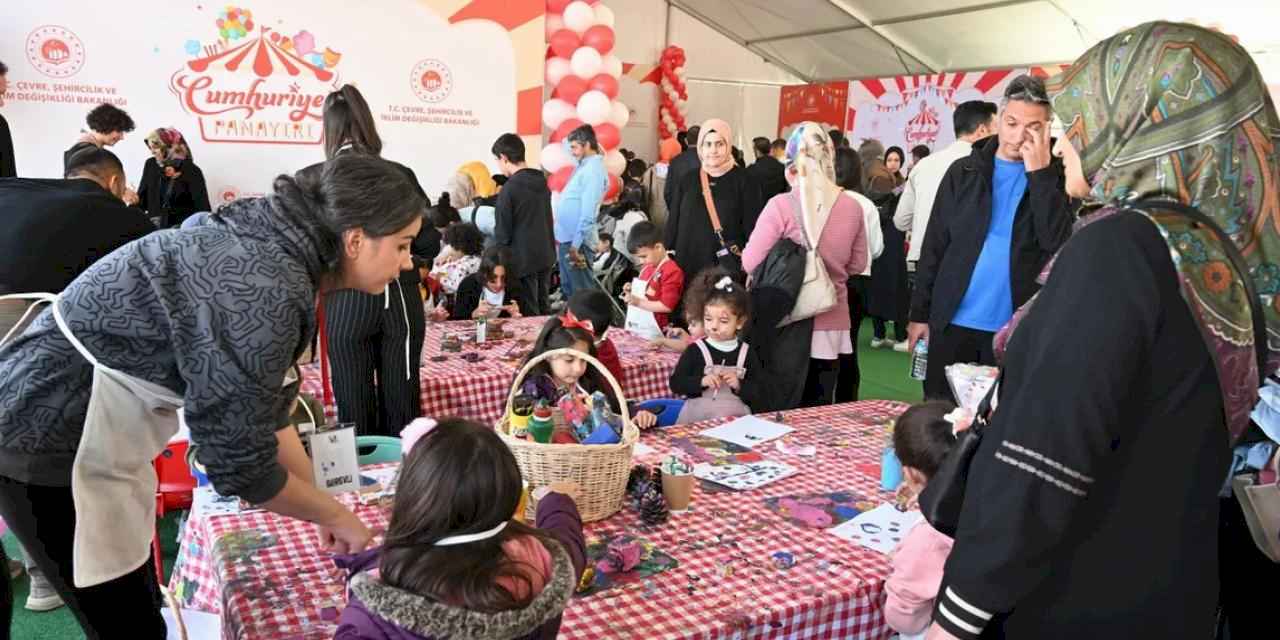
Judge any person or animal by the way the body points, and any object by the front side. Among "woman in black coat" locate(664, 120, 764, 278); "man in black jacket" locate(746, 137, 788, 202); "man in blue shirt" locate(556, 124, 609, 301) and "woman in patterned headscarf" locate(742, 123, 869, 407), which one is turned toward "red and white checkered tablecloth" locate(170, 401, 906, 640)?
the woman in black coat

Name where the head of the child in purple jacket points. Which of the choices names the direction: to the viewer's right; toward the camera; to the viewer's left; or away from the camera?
away from the camera

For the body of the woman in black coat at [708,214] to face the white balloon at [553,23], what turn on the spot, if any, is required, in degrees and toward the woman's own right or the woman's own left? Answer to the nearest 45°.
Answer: approximately 135° to the woman's own right

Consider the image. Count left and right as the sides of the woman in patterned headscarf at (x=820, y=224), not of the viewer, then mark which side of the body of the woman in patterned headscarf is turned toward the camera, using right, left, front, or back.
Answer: back

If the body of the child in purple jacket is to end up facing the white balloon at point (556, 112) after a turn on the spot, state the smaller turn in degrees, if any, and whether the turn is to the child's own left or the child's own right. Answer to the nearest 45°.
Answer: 0° — they already face it

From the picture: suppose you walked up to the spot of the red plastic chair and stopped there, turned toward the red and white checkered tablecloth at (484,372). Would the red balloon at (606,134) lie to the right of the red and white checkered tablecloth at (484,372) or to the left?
left

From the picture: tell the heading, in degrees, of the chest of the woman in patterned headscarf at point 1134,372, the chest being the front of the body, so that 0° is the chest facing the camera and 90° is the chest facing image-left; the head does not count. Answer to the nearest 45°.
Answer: approximately 135°

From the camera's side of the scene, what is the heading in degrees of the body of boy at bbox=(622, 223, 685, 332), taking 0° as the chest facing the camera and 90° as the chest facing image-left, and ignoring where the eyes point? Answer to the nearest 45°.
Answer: approximately 45°

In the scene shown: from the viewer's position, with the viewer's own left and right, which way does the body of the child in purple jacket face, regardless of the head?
facing away from the viewer

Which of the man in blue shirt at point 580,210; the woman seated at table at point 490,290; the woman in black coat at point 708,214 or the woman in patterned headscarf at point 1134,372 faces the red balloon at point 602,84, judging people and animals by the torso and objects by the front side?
the woman in patterned headscarf
